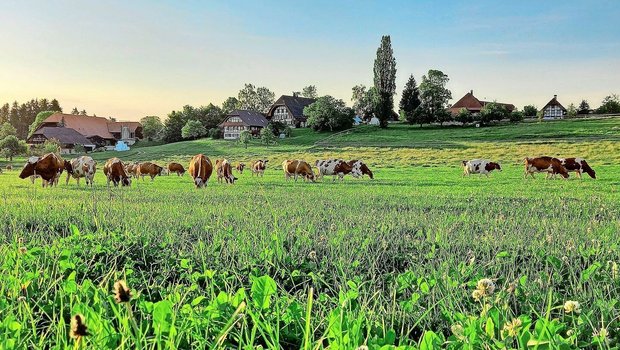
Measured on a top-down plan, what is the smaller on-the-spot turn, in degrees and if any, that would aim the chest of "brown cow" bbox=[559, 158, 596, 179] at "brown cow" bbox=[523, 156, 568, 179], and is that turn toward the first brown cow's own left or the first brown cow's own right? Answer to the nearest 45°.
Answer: approximately 135° to the first brown cow's own right

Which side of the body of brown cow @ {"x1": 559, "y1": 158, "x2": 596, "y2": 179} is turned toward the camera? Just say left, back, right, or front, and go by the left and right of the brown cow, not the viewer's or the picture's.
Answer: right

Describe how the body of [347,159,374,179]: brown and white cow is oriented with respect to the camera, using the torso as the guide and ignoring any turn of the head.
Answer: to the viewer's right

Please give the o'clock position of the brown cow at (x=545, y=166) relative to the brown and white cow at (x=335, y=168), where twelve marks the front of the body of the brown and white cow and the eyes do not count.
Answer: The brown cow is roughly at 12 o'clock from the brown and white cow.

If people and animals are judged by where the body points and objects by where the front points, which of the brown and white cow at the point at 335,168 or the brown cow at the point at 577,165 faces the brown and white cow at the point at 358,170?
the brown and white cow at the point at 335,168

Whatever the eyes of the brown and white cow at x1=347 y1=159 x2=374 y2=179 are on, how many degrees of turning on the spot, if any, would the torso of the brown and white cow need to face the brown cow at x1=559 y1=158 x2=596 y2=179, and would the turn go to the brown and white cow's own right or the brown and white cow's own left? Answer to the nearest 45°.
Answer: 0° — it already faces it

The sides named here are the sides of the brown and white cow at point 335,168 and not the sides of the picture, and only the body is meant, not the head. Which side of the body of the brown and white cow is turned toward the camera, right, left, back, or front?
right

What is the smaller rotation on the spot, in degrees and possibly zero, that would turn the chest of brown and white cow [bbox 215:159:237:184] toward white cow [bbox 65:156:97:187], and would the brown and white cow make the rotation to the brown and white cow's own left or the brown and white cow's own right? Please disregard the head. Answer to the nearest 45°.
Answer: approximately 135° to the brown and white cow's own right

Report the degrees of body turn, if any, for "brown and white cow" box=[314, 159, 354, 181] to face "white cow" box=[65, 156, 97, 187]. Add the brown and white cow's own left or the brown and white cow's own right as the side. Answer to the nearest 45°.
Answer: approximately 135° to the brown and white cow's own right

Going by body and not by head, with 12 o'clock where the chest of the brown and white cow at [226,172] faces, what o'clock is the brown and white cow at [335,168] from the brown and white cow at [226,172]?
the brown and white cow at [335,168] is roughly at 10 o'clock from the brown and white cow at [226,172].

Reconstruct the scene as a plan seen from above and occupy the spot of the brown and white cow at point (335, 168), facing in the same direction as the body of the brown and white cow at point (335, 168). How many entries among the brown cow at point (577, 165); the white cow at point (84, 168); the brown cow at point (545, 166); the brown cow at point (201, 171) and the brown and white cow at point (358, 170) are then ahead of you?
3

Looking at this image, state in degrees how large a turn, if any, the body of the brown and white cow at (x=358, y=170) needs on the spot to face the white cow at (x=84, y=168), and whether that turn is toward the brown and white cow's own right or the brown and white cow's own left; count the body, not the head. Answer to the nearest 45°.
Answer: approximately 135° to the brown and white cow's own right

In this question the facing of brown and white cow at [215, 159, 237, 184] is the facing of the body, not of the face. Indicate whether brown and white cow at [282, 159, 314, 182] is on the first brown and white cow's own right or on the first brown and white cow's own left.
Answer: on the first brown and white cow's own left

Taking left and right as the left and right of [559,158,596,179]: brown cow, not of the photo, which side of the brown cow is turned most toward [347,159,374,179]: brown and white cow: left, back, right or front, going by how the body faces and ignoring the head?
back
